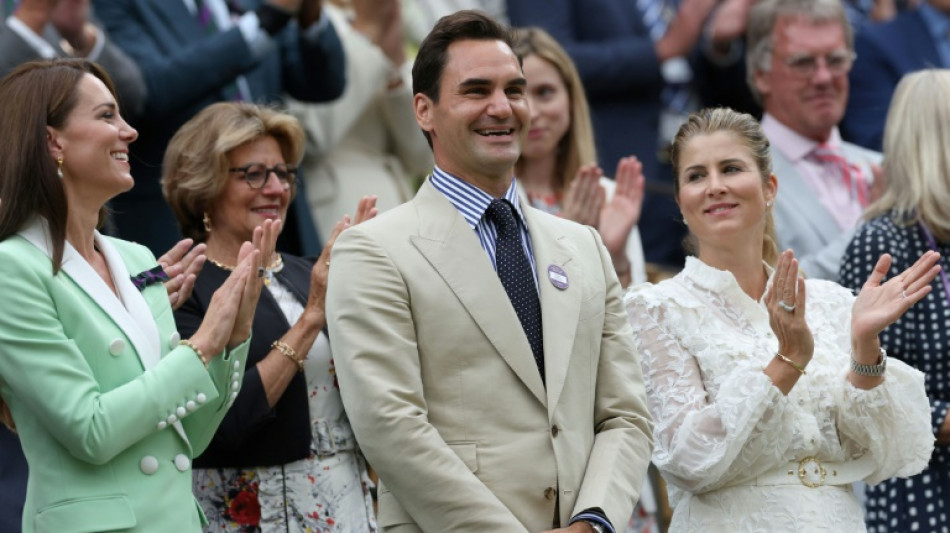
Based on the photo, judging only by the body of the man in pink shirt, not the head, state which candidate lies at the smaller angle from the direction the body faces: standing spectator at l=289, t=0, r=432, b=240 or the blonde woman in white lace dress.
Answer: the blonde woman in white lace dress

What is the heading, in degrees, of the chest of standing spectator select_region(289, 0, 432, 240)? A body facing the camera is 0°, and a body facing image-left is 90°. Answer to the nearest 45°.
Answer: approximately 315°

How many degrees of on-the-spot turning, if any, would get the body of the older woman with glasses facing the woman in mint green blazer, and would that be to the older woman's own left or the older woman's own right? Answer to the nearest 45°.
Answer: approximately 90° to the older woman's own right

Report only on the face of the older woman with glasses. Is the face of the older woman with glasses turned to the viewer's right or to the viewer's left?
to the viewer's right

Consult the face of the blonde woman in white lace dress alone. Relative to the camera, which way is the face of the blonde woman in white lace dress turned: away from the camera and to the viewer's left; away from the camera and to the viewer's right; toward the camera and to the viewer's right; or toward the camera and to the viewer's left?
toward the camera and to the viewer's left

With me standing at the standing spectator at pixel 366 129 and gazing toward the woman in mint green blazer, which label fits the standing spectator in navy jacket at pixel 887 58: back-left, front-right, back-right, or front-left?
back-left

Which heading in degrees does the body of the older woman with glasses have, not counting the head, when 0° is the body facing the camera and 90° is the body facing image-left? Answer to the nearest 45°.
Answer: approximately 315°

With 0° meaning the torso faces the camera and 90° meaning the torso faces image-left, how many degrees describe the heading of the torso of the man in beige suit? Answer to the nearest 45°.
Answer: approximately 315°

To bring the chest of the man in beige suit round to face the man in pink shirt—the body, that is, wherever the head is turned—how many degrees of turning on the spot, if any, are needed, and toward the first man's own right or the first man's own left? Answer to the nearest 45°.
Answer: approximately 90° to the first man's own left
